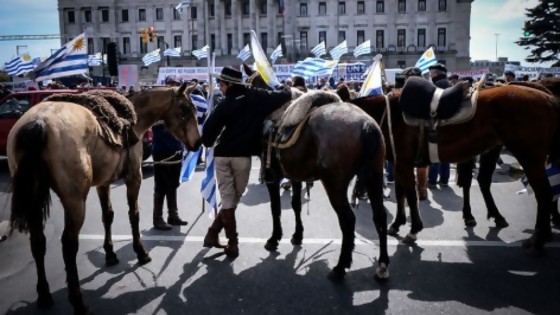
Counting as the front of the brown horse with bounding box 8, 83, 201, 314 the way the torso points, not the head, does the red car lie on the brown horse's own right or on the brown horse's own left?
on the brown horse's own left

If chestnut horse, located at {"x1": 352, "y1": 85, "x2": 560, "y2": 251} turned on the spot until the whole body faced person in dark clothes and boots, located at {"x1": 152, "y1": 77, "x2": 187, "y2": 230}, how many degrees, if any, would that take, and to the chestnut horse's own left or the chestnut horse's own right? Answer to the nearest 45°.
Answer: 0° — it already faces them

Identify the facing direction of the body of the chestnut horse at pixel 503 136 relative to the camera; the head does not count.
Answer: to the viewer's left

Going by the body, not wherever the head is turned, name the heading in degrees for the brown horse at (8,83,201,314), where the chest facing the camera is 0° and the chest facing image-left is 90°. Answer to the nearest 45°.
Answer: approximately 225°

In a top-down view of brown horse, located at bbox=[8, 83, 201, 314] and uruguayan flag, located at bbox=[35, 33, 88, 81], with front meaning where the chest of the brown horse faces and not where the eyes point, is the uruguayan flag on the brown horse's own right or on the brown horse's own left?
on the brown horse's own left

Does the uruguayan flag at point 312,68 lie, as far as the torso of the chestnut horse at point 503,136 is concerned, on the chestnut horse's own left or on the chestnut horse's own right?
on the chestnut horse's own right

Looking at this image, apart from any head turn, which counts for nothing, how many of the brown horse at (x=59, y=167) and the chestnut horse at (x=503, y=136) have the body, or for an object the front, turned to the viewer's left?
1

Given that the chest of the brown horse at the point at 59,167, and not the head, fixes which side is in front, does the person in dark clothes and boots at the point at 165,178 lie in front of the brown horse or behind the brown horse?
in front

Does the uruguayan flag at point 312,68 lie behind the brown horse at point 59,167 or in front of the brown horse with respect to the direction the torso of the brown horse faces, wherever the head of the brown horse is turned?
in front

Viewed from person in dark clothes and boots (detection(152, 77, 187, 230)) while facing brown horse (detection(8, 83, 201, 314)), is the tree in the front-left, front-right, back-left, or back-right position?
back-left

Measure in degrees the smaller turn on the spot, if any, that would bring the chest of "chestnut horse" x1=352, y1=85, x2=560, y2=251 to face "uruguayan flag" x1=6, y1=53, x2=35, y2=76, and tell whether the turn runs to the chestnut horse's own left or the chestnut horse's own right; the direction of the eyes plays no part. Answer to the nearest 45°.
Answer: approximately 45° to the chestnut horse's own right
